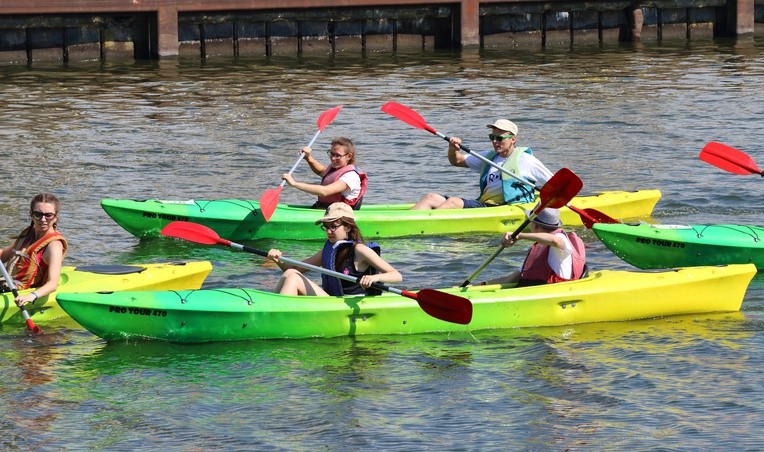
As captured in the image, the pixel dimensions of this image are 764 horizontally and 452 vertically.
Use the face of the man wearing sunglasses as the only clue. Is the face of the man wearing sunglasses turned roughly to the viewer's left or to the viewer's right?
to the viewer's left

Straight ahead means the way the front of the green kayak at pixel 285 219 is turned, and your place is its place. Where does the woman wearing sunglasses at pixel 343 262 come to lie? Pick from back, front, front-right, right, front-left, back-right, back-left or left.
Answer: left

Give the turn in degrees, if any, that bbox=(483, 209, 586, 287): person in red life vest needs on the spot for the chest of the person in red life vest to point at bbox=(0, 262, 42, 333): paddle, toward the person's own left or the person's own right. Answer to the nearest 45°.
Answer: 0° — they already face it

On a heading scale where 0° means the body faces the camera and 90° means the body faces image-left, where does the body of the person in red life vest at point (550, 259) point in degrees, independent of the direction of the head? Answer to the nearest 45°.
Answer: approximately 90°

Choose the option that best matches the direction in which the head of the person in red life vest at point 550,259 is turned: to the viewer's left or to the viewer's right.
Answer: to the viewer's left

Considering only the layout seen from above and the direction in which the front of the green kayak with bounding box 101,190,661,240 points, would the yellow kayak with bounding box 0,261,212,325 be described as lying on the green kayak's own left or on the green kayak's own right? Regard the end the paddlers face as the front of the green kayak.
on the green kayak's own left

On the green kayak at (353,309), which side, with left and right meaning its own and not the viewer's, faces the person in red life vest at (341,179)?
right

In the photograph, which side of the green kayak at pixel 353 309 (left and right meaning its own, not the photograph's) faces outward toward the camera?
left

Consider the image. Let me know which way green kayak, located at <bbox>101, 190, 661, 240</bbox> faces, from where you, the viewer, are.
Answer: facing to the left of the viewer

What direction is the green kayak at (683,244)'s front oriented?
to the viewer's left

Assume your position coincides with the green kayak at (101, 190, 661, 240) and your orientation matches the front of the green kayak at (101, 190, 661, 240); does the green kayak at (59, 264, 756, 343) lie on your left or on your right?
on your left

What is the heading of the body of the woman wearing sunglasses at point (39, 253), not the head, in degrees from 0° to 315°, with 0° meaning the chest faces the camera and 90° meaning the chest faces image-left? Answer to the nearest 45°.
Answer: approximately 45°

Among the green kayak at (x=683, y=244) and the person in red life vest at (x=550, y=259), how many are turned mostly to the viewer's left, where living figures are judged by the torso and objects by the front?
2

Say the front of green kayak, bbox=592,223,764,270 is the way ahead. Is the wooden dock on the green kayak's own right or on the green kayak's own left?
on the green kayak's own right
